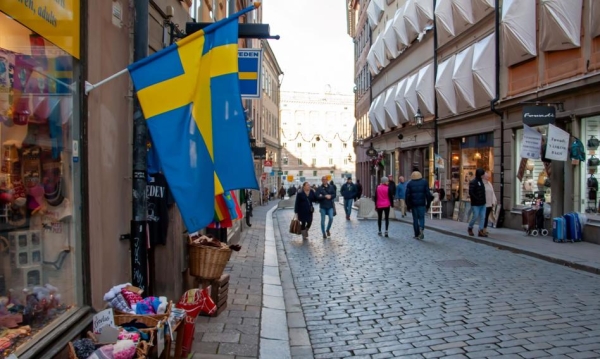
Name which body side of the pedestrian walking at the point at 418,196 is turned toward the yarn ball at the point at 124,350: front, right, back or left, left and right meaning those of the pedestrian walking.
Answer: back

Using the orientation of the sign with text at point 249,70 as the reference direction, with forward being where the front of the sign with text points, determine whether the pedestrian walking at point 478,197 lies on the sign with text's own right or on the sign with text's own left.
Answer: on the sign with text's own left

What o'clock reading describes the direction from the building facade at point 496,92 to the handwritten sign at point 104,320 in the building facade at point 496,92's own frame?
The handwritten sign is roughly at 11 o'clock from the building facade.

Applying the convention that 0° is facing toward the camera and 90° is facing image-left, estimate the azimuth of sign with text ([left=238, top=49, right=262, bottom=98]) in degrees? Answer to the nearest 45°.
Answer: approximately 0°

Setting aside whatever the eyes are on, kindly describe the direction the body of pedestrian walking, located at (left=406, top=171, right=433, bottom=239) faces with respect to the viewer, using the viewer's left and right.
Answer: facing away from the viewer

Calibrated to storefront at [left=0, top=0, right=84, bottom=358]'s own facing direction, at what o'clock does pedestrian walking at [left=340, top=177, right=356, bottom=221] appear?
The pedestrian walking is roughly at 9 o'clock from the storefront.

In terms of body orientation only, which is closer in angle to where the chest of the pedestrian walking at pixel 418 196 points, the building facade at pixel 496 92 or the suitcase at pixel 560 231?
the building facade

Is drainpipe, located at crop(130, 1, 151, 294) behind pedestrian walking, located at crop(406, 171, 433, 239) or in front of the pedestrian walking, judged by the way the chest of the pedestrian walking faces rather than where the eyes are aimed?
behind

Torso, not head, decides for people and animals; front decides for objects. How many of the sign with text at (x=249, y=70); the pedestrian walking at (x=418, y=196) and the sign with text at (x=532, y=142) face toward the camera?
2

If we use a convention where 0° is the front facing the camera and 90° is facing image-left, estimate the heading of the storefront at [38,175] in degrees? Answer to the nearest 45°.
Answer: approximately 315°

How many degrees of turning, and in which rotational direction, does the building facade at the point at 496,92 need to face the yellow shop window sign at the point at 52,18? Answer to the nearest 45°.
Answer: approximately 45° to its left

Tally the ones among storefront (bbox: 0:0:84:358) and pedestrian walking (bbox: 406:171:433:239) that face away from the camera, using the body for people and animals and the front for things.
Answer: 1
